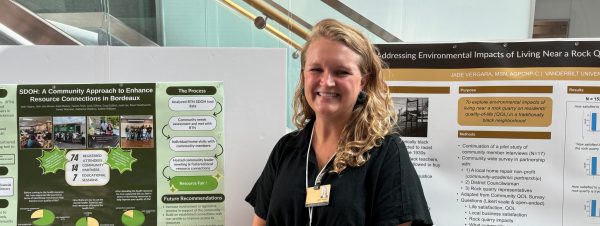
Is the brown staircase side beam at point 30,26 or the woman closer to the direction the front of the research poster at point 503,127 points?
the woman

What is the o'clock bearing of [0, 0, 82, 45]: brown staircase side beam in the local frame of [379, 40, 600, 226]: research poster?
The brown staircase side beam is roughly at 3 o'clock from the research poster.

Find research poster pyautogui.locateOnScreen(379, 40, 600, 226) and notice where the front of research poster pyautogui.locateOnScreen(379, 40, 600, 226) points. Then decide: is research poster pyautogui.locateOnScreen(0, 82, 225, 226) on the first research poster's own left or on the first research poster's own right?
on the first research poster's own right

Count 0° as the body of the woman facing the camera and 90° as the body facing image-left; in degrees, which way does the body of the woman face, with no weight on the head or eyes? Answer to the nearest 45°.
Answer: approximately 45°

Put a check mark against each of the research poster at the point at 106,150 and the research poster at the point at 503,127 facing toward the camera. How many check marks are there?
2

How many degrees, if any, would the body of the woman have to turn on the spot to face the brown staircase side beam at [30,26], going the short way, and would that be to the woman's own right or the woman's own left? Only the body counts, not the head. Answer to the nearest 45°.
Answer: approximately 90° to the woman's own right

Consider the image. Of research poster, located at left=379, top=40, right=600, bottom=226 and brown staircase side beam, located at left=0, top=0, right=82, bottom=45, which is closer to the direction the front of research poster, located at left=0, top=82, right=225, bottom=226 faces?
the research poster

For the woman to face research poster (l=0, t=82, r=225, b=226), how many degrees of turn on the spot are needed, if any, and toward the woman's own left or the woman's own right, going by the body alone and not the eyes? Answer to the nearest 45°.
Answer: approximately 45° to the woman's own right

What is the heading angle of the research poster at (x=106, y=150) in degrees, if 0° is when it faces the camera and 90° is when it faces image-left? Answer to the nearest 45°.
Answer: approximately 0°
